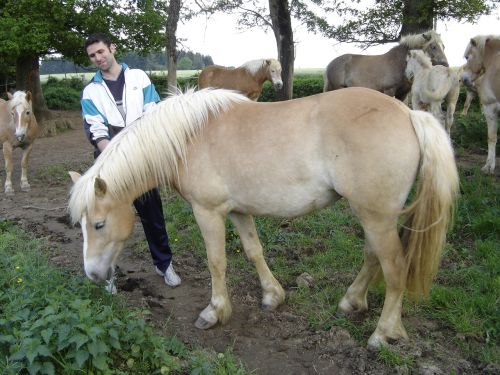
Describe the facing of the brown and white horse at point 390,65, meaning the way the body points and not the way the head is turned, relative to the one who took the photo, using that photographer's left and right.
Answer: facing to the right of the viewer

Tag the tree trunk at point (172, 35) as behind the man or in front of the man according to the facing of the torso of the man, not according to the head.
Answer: behind

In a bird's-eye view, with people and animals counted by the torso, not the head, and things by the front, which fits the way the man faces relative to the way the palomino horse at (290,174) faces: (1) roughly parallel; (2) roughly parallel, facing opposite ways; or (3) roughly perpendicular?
roughly perpendicular

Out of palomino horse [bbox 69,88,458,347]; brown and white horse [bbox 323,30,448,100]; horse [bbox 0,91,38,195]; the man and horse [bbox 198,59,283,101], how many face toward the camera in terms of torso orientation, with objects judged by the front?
2

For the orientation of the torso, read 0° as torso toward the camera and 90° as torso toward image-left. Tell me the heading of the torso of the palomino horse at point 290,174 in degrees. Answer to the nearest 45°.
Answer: approximately 90°

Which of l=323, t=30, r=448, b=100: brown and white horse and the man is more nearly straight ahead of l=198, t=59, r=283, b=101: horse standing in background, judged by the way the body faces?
the brown and white horse

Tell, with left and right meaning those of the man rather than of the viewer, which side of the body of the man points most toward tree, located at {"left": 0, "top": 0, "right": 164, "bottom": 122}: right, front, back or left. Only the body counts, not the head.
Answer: back

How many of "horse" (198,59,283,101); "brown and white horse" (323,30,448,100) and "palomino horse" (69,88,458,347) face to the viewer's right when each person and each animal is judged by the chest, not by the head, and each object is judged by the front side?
2

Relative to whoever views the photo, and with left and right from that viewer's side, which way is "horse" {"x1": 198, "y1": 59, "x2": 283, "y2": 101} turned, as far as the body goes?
facing to the right of the viewer

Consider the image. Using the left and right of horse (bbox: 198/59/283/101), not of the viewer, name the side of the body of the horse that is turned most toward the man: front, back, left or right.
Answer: right
